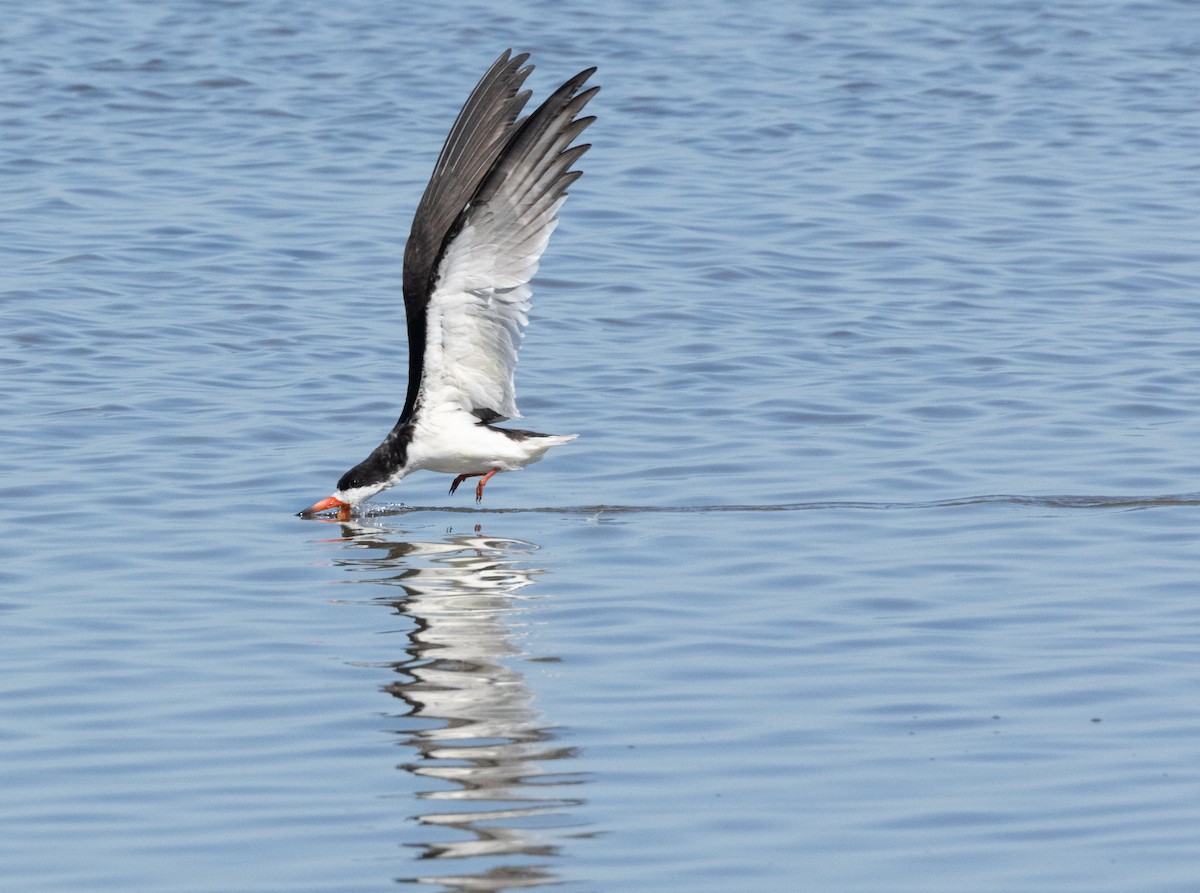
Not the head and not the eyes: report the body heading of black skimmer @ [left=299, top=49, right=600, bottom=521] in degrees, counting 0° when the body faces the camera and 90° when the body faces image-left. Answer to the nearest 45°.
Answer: approximately 90°
